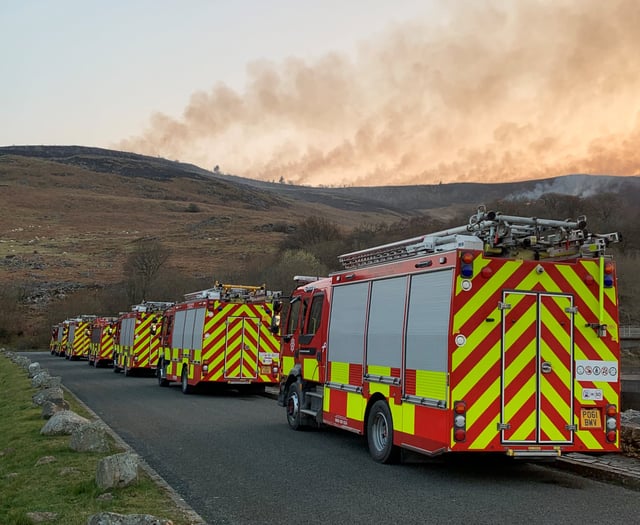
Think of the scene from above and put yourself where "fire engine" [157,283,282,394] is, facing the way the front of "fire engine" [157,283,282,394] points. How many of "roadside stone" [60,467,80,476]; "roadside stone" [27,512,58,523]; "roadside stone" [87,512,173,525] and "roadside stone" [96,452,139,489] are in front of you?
0

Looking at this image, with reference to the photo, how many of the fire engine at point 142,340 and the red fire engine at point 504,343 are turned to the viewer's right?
0

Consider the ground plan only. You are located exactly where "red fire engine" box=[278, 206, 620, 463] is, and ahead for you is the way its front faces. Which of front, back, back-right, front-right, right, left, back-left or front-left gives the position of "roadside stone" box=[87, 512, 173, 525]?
left

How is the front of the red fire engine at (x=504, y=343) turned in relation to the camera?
facing away from the viewer and to the left of the viewer

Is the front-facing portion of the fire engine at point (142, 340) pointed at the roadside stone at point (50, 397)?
no

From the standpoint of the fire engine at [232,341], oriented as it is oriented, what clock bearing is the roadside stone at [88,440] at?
The roadside stone is roughly at 8 o'clock from the fire engine.

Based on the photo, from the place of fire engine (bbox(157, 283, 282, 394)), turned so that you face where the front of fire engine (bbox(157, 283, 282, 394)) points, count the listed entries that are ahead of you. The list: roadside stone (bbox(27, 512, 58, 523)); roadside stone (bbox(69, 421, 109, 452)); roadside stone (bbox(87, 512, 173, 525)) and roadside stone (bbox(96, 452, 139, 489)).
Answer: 0

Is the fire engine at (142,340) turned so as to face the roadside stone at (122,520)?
no

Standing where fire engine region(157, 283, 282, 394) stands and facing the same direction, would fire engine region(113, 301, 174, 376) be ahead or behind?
ahead

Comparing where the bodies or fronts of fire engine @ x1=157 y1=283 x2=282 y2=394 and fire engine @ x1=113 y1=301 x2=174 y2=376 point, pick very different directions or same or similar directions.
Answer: same or similar directions

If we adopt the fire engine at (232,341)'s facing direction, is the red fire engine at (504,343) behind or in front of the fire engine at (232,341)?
behind

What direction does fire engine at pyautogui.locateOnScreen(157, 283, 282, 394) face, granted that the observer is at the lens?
facing away from the viewer and to the left of the viewer

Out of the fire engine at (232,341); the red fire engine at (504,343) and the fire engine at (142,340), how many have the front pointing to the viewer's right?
0

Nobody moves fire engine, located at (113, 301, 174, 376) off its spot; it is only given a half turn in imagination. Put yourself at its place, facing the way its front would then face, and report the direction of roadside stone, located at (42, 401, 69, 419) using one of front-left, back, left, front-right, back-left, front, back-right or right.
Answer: front-right

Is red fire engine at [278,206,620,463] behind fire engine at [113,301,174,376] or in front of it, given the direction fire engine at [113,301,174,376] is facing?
behind

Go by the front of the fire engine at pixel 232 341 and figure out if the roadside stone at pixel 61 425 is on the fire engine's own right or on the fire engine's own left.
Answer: on the fire engine's own left

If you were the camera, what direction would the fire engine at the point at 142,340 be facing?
facing away from the viewer and to the left of the viewer

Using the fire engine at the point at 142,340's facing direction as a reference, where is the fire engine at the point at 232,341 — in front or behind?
behind
